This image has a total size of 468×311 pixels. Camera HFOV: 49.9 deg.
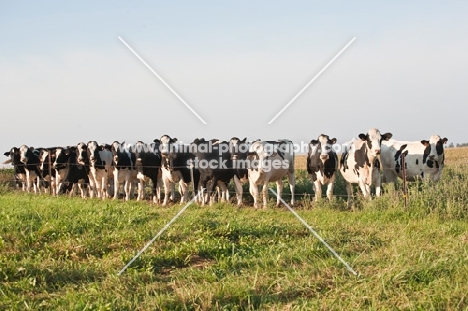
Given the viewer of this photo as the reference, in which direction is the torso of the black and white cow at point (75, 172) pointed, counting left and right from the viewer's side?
facing the viewer and to the left of the viewer

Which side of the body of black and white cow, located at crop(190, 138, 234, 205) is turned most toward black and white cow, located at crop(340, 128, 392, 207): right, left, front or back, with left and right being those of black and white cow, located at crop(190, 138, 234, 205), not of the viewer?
left

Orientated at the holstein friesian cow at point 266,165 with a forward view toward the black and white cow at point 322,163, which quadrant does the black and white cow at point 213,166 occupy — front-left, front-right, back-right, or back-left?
back-left

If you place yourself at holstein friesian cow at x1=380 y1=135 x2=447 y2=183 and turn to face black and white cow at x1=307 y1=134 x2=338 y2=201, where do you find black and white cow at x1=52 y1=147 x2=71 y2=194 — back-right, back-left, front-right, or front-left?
front-right

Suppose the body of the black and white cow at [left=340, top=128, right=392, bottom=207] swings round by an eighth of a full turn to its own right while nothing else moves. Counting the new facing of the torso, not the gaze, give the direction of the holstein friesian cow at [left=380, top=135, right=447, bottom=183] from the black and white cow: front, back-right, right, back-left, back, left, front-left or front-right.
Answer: back-left

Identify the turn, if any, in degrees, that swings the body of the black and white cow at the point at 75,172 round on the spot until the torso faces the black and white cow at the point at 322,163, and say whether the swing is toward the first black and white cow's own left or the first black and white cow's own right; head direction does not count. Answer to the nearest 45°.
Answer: approximately 90° to the first black and white cow's own left

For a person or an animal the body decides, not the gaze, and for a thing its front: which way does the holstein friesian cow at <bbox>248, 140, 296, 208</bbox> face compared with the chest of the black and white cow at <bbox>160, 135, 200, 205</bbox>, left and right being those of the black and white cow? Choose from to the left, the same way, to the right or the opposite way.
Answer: the same way

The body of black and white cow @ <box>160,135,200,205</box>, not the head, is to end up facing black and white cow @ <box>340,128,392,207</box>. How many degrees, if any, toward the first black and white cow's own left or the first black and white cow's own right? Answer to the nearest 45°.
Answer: approximately 90° to the first black and white cow's own left

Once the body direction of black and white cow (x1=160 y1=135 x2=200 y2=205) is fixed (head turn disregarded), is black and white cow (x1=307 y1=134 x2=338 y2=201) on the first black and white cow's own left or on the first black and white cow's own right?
on the first black and white cow's own left

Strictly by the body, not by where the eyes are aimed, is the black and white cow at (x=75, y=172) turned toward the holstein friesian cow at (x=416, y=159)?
no

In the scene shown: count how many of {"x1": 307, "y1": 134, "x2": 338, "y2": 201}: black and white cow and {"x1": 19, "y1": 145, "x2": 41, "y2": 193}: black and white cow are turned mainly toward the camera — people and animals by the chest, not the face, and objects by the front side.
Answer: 2

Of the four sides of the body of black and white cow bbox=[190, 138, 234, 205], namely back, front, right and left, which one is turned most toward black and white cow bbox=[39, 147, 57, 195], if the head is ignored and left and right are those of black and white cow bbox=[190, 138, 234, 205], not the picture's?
right

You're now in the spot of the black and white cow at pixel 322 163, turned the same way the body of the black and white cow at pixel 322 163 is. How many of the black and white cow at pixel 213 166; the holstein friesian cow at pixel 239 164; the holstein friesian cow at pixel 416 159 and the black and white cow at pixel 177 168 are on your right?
3

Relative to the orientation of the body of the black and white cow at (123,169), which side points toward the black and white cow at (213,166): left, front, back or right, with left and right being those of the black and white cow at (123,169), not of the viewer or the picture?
left

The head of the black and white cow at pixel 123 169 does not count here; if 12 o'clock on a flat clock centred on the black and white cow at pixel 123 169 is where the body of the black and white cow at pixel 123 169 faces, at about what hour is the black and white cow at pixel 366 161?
the black and white cow at pixel 366 161 is roughly at 9 o'clock from the black and white cow at pixel 123 169.

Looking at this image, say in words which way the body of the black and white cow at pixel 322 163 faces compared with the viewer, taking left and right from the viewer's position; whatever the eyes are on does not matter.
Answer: facing the viewer

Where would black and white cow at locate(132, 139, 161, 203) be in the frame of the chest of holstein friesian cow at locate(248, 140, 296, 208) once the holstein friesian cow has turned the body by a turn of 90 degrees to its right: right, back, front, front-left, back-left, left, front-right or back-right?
front

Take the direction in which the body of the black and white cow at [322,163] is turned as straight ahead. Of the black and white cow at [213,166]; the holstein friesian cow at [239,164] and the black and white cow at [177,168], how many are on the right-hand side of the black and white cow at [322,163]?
3
